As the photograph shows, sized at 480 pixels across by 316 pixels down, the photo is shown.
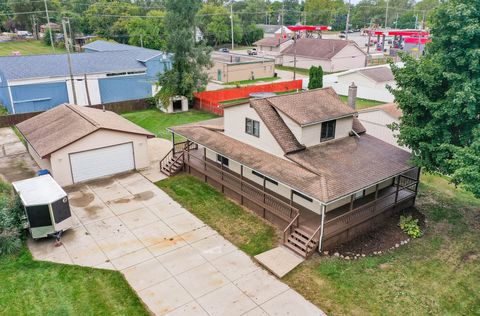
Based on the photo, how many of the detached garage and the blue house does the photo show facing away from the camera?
0

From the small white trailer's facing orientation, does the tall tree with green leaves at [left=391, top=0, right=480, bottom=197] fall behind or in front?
in front

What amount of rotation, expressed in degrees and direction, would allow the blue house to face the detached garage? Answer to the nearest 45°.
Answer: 0° — it already faces it

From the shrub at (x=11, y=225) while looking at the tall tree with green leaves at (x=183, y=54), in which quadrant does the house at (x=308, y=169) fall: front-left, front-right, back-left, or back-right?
front-right

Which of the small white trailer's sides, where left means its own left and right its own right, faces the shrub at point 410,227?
left

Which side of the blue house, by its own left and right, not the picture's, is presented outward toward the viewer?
front

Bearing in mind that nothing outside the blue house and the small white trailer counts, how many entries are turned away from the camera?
0
